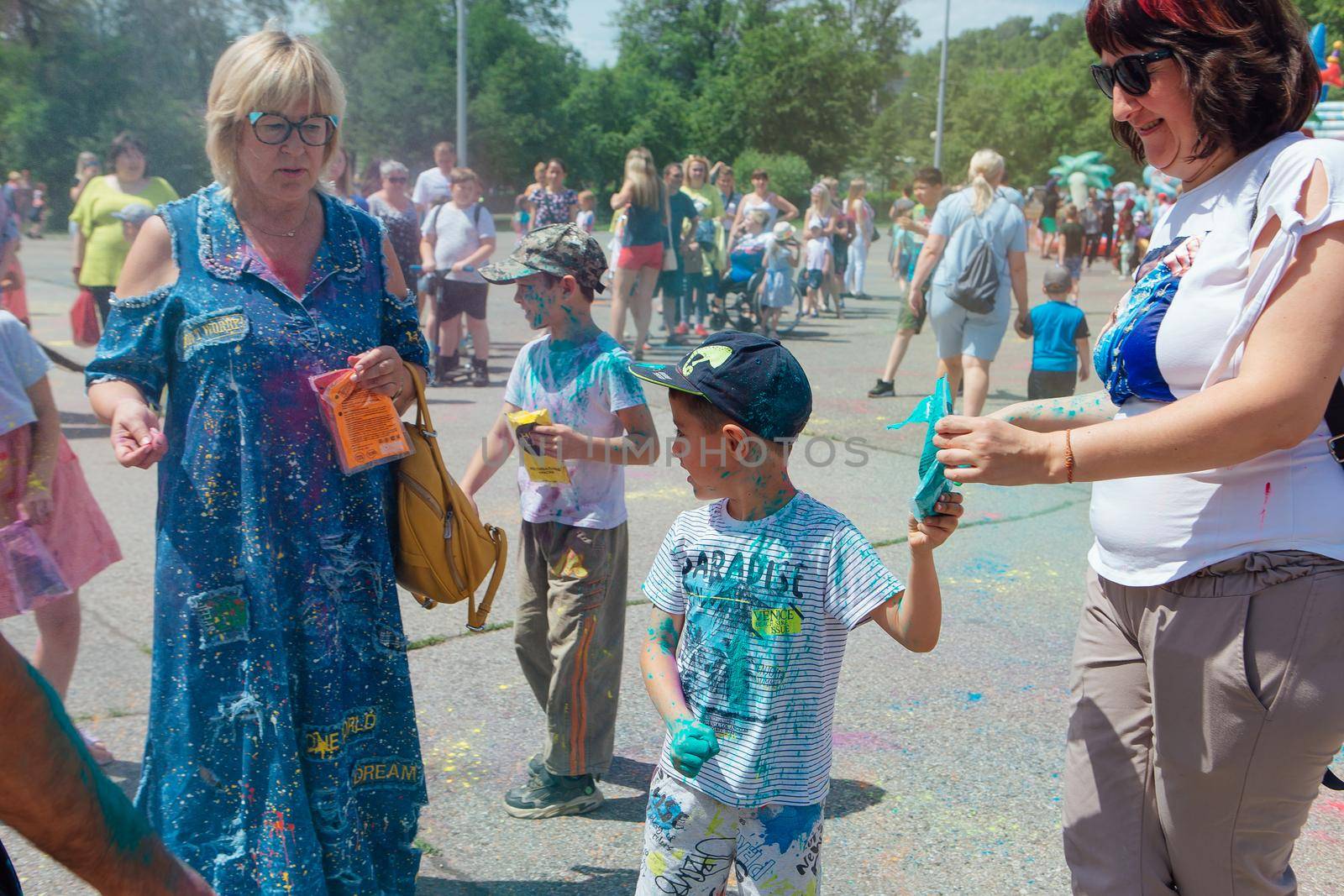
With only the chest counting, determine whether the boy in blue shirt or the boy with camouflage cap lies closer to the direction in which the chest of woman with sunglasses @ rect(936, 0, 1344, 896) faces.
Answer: the boy with camouflage cap

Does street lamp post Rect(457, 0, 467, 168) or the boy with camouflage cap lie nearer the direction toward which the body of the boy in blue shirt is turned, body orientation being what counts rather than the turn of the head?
the street lamp post

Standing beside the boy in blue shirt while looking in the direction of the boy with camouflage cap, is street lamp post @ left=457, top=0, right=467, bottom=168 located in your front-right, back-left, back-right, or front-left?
back-right

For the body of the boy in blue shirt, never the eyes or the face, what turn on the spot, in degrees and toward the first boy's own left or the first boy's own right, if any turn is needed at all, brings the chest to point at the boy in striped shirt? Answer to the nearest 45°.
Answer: approximately 180°

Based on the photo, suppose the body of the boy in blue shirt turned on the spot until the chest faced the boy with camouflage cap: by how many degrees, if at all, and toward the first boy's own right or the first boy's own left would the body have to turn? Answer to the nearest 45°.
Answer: approximately 180°

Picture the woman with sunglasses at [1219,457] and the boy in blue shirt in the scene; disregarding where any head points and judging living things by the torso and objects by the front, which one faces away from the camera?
the boy in blue shirt

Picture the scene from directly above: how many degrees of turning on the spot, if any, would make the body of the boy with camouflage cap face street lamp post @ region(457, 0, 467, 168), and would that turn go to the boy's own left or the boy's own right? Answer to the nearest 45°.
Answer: approximately 135° to the boy's own right

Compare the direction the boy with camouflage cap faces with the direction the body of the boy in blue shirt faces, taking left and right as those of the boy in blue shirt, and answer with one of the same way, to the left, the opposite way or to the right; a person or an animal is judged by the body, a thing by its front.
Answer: the opposite way

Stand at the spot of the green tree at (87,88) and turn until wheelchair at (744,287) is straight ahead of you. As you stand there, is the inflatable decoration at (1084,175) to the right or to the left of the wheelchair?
left

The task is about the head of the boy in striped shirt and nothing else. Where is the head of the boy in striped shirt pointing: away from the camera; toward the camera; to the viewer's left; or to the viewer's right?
to the viewer's left

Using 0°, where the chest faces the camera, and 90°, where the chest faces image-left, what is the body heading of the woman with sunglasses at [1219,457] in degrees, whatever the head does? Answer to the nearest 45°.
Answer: approximately 45°

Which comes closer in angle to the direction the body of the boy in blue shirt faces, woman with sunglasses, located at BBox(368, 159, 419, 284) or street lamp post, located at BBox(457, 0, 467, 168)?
the street lamp post

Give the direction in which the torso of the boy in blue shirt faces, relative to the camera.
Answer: away from the camera

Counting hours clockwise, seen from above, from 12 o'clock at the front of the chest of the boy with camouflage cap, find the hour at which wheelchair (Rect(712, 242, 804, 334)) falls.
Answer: The wheelchair is roughly at 5 o'clock from the boy with camouflage cap.

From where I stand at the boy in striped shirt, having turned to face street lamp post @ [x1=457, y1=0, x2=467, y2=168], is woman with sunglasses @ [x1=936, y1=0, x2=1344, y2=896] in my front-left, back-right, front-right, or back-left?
back-right

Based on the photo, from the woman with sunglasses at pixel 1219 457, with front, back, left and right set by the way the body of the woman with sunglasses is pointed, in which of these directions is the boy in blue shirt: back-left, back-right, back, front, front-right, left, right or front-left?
back-right

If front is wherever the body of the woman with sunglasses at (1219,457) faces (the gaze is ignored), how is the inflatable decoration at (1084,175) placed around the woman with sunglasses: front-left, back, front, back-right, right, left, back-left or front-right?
back-right
